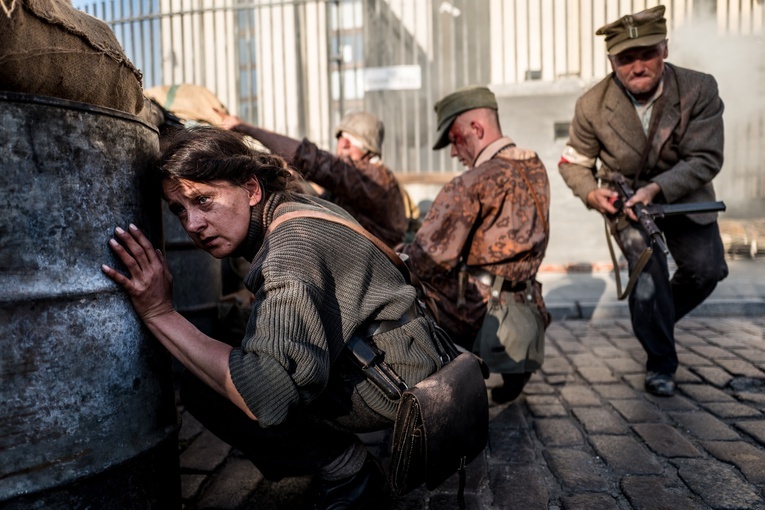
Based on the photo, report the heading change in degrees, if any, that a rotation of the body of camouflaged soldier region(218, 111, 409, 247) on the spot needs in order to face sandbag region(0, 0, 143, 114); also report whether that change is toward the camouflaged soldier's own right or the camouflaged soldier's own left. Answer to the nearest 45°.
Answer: approximately 90° to the camouflaged soldier's own left

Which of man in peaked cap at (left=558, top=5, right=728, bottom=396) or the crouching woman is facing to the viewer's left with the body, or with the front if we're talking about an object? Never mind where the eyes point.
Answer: the crouching woman

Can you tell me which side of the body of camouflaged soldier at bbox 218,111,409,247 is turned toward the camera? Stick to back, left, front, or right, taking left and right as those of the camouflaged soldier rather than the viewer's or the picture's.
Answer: left

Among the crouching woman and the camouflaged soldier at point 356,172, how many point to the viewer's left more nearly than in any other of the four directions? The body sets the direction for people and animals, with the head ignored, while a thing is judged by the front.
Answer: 2

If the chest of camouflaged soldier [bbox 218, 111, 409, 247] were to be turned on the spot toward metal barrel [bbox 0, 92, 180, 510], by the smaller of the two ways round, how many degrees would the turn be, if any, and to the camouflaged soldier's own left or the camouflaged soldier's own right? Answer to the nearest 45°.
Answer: approximately 90° to the camouflaged soldier's own left

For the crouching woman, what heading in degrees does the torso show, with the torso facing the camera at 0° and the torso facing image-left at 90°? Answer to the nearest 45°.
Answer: approximately 90°

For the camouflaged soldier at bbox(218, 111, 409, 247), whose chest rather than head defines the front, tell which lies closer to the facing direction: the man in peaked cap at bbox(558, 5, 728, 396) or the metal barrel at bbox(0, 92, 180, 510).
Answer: the metal barrel

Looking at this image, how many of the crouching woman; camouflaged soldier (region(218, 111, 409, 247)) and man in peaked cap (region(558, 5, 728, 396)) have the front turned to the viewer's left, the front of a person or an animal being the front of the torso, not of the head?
2

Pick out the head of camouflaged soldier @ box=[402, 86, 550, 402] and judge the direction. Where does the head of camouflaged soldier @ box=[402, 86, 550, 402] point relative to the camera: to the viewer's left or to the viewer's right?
to the viewer's left
